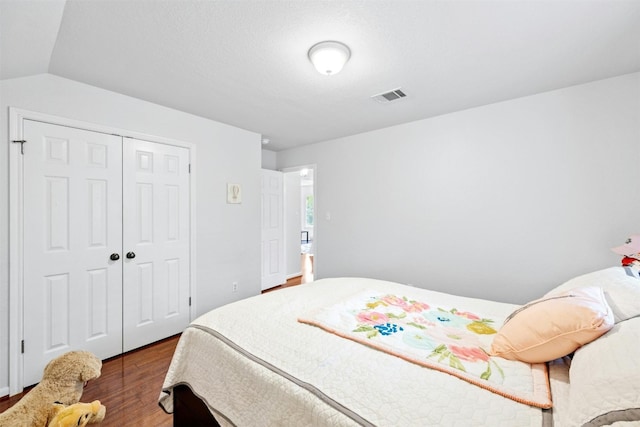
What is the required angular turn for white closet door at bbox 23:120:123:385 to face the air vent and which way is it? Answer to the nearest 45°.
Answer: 0° — it already faces it

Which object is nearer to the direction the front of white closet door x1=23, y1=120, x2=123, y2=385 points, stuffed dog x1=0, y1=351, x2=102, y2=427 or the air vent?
the air vent

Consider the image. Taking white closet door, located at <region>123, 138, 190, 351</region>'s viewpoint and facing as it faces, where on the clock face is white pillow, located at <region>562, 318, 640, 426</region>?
The white pillow is roughly at 1 o'clock from the white closet door.

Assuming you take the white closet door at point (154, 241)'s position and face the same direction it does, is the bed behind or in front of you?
in front

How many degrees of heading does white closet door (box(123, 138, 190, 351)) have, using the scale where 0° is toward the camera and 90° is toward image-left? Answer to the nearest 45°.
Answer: approximately 315°

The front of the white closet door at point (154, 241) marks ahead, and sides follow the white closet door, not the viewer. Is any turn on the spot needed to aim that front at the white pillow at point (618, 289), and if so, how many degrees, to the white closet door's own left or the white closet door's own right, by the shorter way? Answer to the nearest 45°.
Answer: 0° — it already faces it

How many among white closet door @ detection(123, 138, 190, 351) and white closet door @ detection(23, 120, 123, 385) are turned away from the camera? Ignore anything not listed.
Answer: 0

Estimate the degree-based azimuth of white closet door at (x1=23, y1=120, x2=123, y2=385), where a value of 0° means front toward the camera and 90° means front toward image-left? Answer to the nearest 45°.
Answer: approximately 315°

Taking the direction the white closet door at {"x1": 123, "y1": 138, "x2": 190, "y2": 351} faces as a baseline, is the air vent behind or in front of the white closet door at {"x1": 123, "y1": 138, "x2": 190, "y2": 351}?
in front

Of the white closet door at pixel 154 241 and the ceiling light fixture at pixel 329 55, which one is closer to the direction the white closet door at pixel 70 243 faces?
the ceiling light fixture

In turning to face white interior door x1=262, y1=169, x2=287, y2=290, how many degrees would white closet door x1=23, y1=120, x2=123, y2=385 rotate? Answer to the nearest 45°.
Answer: approximately 45° to its left
